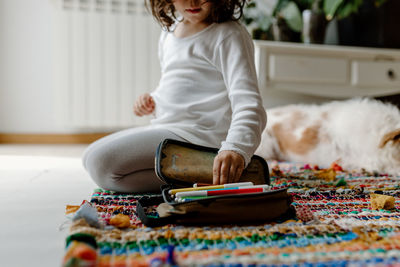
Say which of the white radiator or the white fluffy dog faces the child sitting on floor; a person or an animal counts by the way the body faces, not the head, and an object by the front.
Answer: the white radiator

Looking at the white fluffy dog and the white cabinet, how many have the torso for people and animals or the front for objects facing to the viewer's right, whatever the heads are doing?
1

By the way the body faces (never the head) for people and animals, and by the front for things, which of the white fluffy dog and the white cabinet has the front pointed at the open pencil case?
the white cabinet

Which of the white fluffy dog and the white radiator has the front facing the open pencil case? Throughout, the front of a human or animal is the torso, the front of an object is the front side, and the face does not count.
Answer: the white radiator

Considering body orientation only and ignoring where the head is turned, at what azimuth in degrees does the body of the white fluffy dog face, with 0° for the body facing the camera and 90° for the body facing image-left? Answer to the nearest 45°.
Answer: approximately 270°

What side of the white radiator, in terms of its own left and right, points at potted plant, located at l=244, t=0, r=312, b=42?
left

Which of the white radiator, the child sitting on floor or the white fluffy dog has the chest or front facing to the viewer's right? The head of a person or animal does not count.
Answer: the white fluffy dog

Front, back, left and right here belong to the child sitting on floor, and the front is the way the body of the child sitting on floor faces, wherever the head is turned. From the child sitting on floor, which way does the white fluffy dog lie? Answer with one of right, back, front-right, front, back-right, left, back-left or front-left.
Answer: back

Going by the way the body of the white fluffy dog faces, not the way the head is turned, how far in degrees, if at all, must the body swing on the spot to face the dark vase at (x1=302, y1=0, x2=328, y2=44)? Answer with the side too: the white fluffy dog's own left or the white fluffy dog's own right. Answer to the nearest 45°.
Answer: approximately 90° to the white fluffy dog's own left

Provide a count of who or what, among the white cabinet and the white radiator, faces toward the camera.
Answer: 2

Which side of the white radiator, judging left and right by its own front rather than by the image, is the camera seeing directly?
front

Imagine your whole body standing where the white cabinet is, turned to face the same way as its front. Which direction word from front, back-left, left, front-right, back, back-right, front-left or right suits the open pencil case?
front

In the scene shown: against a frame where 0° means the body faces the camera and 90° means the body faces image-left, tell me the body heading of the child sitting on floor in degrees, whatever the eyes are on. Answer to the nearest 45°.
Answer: approximately 45°

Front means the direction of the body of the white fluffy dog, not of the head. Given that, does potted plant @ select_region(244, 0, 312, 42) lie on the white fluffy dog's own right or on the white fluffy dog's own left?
on the white fluffy dog's own left
